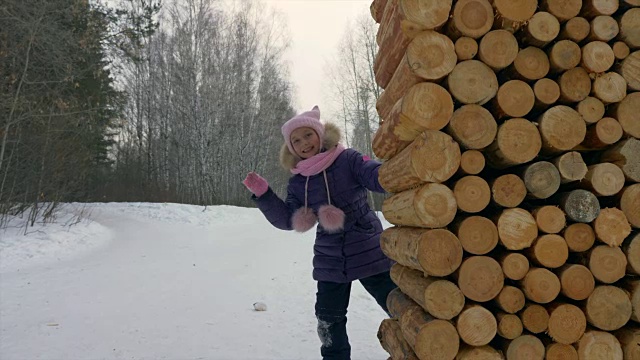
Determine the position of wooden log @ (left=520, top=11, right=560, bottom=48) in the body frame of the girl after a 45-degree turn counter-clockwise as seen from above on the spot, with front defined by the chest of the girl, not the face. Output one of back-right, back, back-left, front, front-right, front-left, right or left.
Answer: front

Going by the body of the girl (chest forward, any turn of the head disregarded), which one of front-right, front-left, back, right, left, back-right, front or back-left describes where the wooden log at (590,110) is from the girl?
front-left

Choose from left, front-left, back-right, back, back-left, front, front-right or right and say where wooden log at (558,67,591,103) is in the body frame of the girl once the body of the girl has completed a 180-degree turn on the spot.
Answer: back-right

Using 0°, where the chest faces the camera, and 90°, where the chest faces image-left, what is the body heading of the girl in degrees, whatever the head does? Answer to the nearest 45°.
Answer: approximately 0°

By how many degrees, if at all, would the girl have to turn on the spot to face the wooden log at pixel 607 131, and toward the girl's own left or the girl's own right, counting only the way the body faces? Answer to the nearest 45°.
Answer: approximately 45° to the girl's own left

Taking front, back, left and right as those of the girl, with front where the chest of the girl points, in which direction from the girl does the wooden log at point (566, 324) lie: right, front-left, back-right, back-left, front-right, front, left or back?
front-left

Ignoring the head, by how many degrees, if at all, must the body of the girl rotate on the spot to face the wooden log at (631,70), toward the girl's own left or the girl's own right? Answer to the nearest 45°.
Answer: approximately 45° to the girl's own left

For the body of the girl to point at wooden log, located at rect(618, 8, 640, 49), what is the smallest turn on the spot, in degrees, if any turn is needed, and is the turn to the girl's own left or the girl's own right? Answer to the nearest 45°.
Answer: approximately 45° to the girl's own left

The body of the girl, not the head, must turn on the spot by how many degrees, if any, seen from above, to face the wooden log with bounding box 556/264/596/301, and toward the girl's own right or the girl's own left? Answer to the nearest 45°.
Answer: approximately 45° to the girl's own left

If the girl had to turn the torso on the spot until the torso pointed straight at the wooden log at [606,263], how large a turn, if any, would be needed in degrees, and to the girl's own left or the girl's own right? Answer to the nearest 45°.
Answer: approximately 45° to the girl's own left
